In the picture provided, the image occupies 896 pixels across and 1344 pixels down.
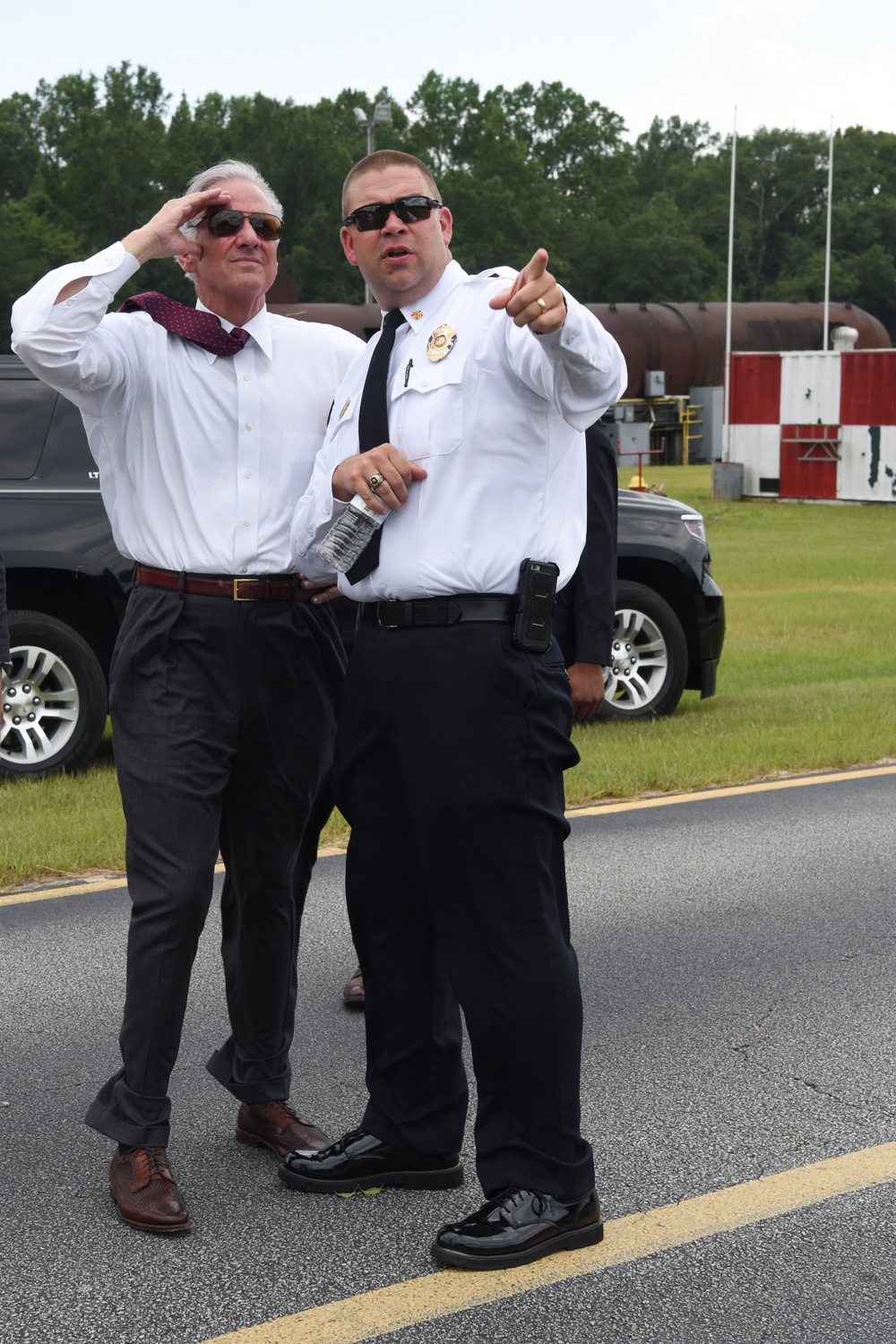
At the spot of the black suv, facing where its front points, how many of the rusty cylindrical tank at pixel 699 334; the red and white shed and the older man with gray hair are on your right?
1

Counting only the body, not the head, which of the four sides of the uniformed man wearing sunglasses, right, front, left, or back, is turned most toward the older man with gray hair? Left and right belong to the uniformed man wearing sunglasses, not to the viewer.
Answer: right

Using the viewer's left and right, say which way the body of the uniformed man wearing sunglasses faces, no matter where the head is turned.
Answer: facing the viewer and to the left of the viewer

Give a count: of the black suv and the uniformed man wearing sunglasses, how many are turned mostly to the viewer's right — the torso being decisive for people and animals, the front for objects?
1

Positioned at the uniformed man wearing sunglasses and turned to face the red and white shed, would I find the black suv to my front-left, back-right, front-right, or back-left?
front-left

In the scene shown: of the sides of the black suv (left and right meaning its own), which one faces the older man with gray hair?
right

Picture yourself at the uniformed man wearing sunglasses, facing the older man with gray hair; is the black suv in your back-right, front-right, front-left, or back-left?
front-right

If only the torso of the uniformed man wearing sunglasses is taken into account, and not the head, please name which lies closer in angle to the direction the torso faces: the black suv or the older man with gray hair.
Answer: the older man with gray hair

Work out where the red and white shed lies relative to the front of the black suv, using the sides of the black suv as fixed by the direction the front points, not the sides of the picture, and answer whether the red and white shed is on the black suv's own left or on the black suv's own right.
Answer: on the black suv's own left

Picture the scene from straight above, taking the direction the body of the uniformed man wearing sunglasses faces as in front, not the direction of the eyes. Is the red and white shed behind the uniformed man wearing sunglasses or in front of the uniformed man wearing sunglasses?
behind

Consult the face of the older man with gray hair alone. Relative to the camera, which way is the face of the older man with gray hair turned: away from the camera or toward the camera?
toward the camera

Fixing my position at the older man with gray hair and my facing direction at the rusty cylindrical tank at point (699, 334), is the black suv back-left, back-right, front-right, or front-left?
front-left

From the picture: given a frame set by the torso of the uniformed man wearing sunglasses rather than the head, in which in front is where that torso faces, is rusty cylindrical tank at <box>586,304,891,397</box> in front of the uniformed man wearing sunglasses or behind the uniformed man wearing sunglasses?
behind

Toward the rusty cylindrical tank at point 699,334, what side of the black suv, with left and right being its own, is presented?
left

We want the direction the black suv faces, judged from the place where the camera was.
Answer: facing to the right of the viewer

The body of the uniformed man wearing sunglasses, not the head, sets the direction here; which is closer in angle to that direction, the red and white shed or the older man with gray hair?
the older man with gray hair
